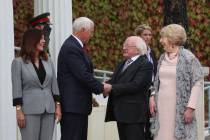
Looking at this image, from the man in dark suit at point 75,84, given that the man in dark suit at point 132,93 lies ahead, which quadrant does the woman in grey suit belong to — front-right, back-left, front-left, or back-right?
back-right

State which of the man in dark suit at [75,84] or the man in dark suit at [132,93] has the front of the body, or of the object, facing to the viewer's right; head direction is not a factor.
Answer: the man in dark suit at [75,84]

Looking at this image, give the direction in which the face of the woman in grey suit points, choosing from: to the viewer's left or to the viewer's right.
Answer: to the viewer's right

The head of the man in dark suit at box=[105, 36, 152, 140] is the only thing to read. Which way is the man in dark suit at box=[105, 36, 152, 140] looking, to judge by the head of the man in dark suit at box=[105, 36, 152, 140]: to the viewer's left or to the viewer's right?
to the viewer's left

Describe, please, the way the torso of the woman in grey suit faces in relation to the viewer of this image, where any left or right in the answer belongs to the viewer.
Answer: facing the viewer and to the right of the viewer

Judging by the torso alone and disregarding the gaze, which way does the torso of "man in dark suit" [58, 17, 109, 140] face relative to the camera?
to the viewer's right

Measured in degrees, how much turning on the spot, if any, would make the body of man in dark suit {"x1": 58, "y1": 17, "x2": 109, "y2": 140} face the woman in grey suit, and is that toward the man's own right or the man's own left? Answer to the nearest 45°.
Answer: approximately 135° to the man's own right

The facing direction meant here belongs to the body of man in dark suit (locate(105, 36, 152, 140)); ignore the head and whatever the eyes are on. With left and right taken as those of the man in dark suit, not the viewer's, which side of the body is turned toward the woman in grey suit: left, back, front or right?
front

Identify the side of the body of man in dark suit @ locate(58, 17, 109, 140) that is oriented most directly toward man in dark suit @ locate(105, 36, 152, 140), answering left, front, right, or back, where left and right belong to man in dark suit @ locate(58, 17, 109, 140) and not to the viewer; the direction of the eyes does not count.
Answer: front

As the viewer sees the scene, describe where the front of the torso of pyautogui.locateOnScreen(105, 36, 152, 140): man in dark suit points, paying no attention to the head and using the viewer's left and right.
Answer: facing the viewer and to the left of the viewer

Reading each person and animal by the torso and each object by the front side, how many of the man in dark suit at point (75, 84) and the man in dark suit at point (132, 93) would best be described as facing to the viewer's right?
1

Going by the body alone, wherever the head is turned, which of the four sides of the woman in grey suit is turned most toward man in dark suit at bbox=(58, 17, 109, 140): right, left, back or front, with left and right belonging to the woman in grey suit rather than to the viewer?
left

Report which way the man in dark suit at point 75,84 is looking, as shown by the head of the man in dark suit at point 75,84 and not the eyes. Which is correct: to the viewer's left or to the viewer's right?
to the viewer's right
